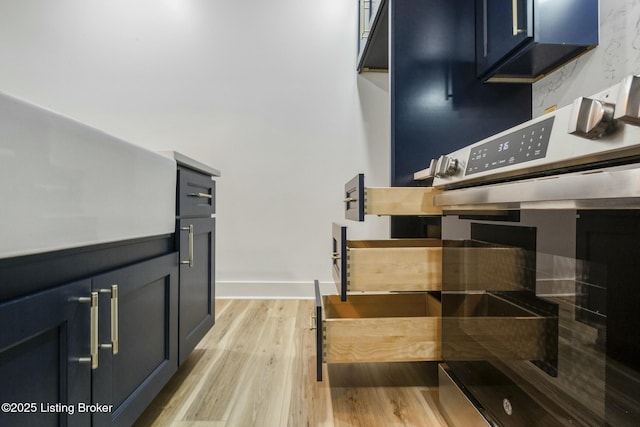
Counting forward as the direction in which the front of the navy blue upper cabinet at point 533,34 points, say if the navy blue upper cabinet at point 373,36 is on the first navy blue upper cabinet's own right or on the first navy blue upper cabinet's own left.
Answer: on the first navy blue upper cabinet's own right

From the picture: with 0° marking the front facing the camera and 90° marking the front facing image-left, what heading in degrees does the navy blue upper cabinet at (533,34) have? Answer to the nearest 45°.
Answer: approximately 45°

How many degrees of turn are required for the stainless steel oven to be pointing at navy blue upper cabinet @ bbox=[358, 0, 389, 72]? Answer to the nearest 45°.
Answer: approximately 90° to its right

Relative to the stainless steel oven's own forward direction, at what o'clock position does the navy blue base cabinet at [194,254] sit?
The navy blue base cabinet is roughly at 2 o'clock from the stainless steel oven.
